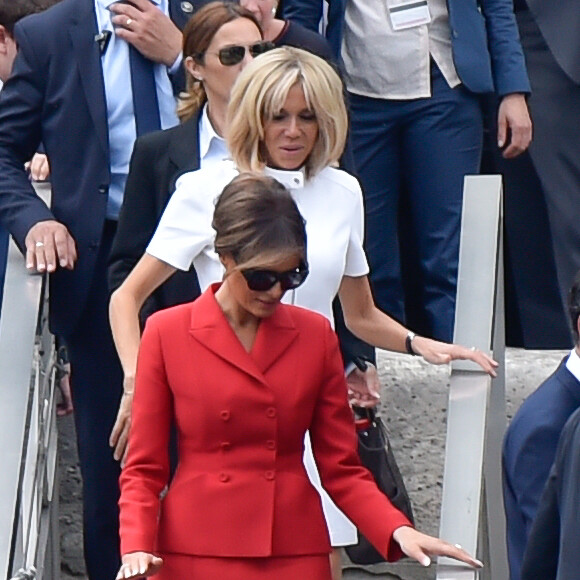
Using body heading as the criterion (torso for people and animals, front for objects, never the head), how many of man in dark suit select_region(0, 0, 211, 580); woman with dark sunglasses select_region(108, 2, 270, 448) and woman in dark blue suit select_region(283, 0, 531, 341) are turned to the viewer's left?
0

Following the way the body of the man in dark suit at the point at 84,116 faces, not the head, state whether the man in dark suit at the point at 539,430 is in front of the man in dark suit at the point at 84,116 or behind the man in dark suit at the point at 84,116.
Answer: in front

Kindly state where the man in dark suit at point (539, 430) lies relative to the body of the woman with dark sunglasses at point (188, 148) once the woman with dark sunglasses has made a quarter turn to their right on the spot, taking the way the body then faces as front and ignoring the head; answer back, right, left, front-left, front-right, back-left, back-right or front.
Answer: left

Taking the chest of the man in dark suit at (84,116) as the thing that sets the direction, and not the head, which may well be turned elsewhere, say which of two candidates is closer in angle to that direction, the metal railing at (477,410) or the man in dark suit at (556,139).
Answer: the metal railing

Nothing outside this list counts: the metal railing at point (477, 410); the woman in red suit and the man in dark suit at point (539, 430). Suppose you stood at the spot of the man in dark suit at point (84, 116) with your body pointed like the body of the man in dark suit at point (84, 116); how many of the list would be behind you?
0

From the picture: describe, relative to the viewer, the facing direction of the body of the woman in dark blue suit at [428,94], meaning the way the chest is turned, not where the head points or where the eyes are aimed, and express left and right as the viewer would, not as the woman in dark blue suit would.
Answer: facing the viewer

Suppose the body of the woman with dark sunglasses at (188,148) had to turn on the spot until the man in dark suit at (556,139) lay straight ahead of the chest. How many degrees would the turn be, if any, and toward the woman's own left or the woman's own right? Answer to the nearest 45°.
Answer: approximately 90° to the woman's own left

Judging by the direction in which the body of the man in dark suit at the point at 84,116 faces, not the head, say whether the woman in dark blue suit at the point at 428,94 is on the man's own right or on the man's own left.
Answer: on the man's own left

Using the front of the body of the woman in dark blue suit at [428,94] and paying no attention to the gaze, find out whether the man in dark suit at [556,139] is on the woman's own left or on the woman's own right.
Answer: on the woman's own left

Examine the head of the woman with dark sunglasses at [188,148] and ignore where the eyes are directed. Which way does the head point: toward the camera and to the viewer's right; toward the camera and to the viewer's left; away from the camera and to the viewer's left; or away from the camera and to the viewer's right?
toward the camera and to the viewer's right

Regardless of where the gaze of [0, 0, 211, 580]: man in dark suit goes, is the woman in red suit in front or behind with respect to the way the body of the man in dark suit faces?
in front

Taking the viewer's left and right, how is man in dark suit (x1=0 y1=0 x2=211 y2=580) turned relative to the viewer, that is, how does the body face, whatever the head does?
facing the viewer and to the right of the viewer
